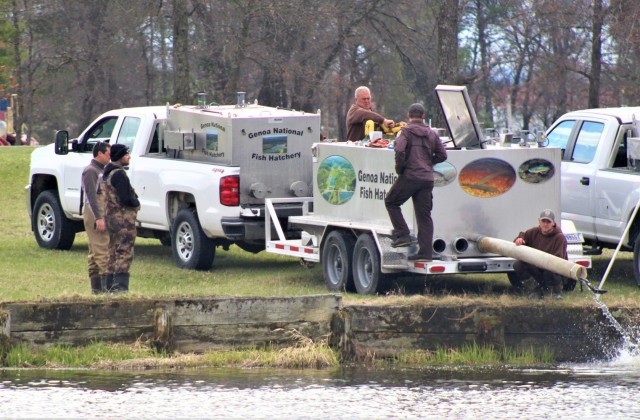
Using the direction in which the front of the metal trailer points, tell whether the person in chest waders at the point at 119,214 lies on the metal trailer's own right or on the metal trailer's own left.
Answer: on the metal trailer's own left

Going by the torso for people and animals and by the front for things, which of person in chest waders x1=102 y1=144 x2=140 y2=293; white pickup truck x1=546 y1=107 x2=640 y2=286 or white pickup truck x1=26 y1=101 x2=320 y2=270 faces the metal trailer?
the person in chest waders

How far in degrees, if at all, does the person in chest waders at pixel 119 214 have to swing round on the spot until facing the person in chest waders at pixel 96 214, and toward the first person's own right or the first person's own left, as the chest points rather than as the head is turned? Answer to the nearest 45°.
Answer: approximately 135° to the first person's own left

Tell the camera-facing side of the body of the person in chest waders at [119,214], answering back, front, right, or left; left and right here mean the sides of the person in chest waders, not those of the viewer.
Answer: right

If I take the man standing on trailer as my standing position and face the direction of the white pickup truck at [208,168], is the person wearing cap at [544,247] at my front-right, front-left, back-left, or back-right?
back-left

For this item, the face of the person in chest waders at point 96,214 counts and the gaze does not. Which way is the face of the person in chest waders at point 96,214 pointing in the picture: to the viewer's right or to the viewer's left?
to the viewer's right

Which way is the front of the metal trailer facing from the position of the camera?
facing away from the viewer and to the left of the viewer

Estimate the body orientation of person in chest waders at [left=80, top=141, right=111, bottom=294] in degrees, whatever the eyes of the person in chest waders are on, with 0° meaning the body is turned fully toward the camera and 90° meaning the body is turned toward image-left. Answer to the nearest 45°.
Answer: approximately 270°

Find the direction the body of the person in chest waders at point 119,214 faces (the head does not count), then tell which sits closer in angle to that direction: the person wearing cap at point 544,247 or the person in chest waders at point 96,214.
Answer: the person wearing cap
